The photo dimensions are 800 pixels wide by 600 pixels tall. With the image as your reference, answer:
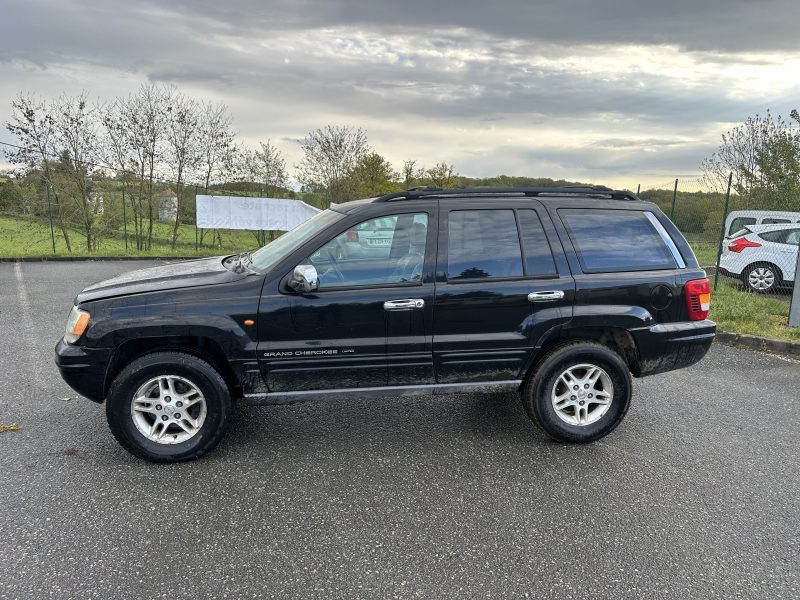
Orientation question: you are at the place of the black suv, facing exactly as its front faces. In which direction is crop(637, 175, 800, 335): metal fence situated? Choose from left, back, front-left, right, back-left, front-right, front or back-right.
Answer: back-right

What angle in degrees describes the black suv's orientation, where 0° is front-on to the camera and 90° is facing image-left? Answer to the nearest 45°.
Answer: approximately 90°

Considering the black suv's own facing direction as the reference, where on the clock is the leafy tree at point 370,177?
The leafy tree is roughly at 3 o'clock from the black suv.

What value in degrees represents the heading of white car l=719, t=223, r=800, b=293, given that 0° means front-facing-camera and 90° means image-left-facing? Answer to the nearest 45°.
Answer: approximately 270°

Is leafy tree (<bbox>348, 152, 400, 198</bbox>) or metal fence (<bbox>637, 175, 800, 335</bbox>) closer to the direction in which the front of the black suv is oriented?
the leafy tree

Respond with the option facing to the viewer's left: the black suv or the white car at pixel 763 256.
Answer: the black suv

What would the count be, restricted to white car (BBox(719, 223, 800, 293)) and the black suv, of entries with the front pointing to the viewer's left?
1

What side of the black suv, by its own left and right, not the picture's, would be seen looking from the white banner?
right
